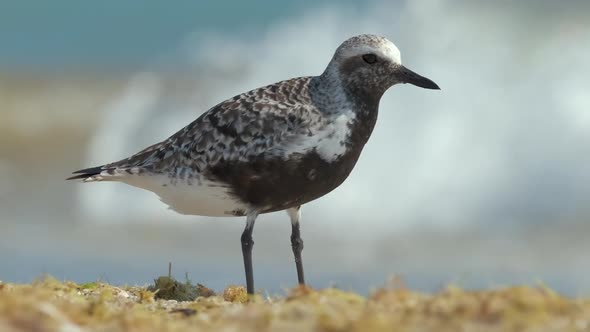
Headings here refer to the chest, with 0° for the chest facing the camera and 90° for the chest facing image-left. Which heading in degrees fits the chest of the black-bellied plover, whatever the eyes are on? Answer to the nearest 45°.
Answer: approximately 270°
